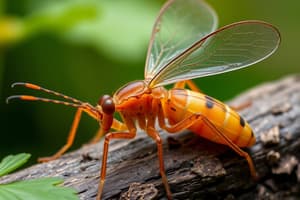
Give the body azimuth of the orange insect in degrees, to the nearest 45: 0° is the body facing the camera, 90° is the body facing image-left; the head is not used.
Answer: approximately 90°

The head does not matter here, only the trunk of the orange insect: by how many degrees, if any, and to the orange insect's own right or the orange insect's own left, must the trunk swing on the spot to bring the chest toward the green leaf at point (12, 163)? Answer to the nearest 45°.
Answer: approximately 45° to the orange insect's own left
